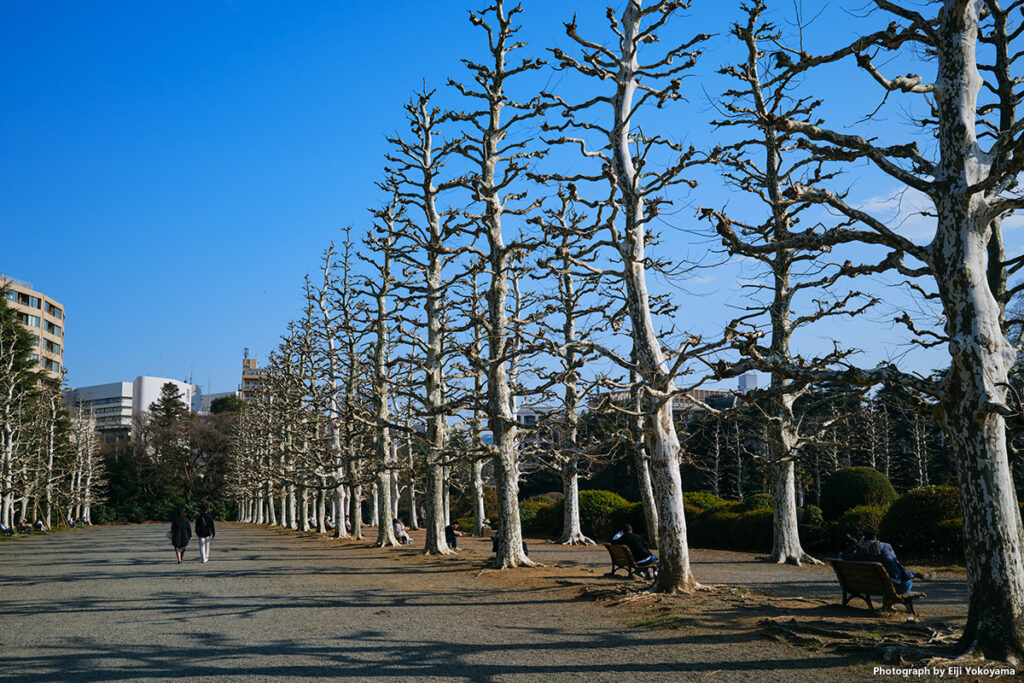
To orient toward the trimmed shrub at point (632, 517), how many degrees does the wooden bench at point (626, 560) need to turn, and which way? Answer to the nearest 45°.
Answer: approximately 45° to its left

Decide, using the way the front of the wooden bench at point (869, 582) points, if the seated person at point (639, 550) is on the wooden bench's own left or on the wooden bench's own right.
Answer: on the wooden bench's own left

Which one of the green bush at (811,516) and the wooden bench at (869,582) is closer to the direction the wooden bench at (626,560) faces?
the green bush

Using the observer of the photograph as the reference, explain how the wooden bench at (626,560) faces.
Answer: facing away from the viewer and to the right of the viewer

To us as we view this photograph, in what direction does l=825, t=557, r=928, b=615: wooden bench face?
facing away from the viewer and to the right of the viewer
